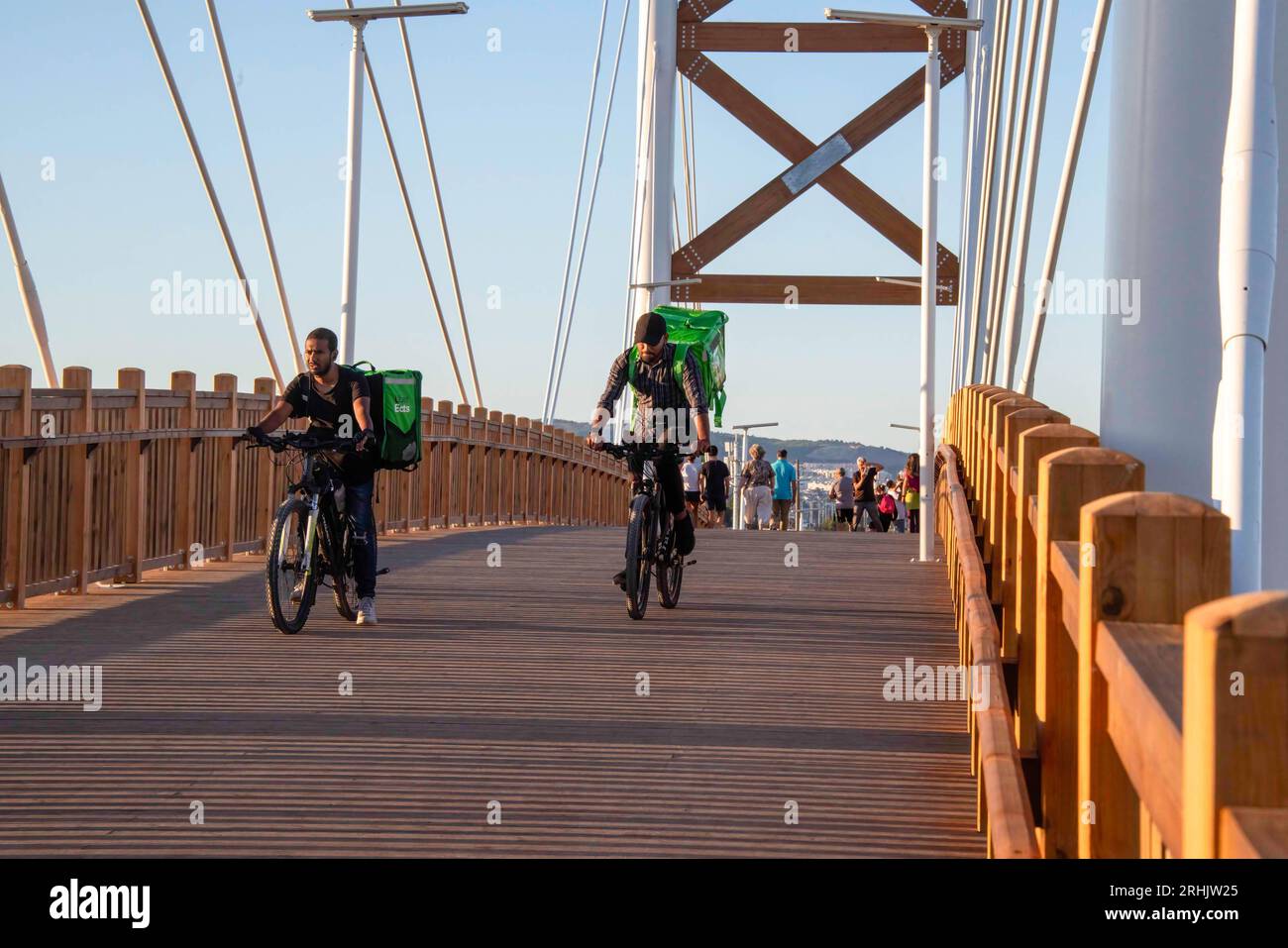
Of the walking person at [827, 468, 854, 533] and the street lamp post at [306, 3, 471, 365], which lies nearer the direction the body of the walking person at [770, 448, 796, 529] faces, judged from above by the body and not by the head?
the walking person

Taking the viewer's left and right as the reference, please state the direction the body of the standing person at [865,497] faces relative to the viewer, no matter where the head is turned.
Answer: facing the viewer

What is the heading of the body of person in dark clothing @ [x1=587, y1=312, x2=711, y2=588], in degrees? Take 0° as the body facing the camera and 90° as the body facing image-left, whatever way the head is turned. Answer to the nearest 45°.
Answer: approximately 45°

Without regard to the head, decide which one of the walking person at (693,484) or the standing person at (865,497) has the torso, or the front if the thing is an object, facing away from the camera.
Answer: the walking person at (693,484)

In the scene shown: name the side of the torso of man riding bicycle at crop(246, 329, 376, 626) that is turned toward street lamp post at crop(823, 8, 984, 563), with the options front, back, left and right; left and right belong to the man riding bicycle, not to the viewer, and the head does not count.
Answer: back

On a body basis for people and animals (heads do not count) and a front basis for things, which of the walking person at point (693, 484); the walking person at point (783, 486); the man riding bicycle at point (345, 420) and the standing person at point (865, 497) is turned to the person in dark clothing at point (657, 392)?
the standing person at point (865, 497)

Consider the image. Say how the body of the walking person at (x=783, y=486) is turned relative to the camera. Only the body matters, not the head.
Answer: away from the camera

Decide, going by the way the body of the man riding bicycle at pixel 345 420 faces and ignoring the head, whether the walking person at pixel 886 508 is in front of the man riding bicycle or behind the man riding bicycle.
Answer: behind

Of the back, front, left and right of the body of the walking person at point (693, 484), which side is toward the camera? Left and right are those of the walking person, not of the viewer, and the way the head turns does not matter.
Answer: back
